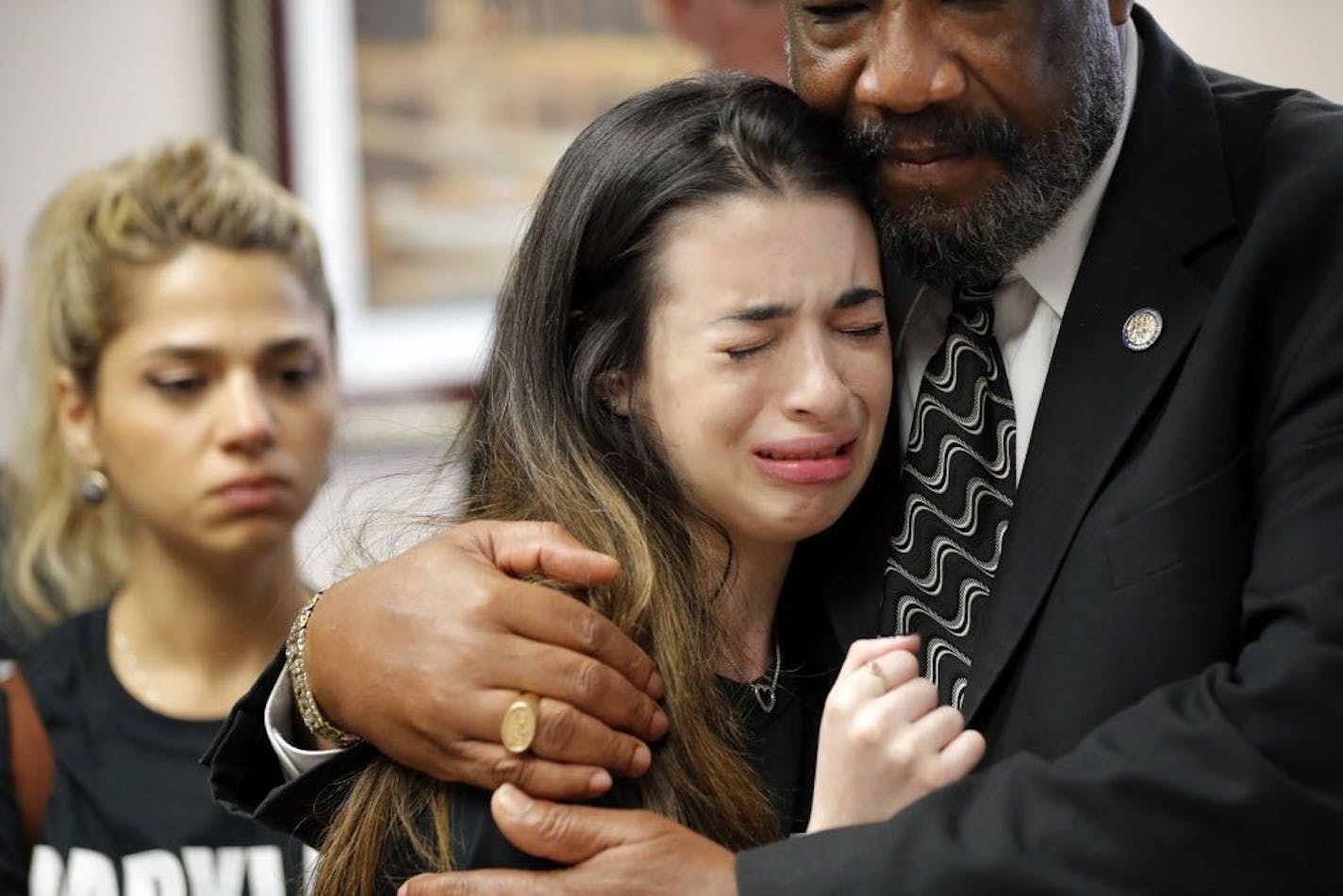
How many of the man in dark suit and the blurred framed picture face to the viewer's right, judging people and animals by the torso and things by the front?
0

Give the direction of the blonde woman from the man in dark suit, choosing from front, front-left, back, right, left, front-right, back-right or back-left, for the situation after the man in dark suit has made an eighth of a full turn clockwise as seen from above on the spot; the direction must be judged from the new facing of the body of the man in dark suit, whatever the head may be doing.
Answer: front-right

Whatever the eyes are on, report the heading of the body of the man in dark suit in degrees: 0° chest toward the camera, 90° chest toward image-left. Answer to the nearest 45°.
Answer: approximately 45°

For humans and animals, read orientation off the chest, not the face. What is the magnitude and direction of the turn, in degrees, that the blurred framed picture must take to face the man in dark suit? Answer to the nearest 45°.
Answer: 0° — it already faces them

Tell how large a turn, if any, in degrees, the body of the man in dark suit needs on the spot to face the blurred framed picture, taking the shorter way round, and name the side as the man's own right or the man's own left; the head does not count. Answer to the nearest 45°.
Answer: approximately 90° to the man's own right

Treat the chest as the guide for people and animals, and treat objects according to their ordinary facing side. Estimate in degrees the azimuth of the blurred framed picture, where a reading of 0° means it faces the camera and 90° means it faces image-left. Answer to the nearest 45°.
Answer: approximately 0°
